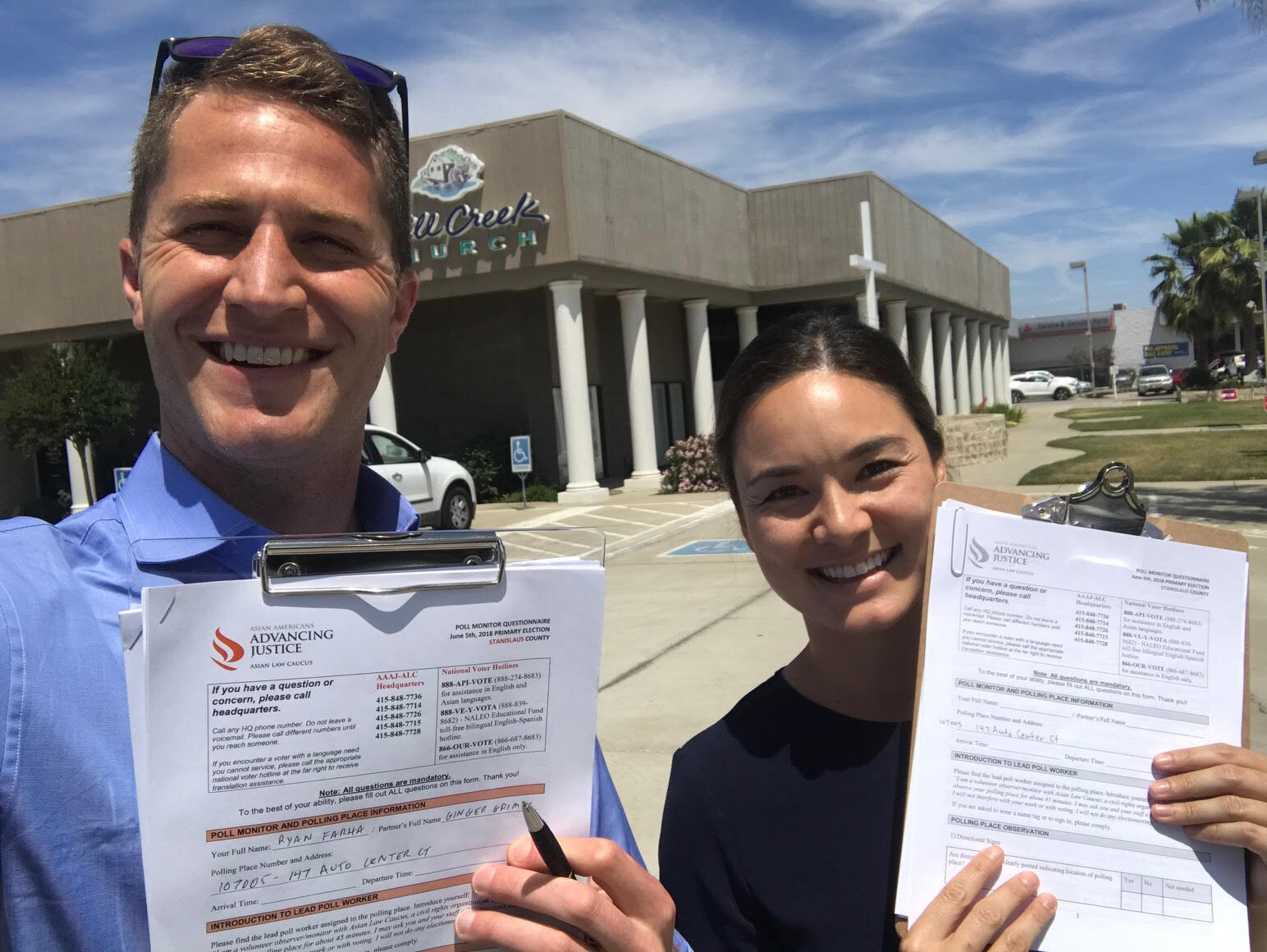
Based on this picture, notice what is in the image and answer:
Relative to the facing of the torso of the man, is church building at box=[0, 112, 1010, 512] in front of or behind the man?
behind

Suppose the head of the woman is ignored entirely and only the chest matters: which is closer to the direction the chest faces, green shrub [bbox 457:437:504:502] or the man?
the man

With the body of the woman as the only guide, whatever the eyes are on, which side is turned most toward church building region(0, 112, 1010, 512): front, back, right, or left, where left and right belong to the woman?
back

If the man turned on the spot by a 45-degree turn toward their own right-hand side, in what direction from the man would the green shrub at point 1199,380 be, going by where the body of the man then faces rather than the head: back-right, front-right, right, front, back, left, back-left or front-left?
back

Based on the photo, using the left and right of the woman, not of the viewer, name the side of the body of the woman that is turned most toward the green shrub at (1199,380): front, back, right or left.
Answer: back

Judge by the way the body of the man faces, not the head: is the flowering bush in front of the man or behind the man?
behind

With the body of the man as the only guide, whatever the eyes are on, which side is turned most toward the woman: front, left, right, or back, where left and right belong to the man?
left

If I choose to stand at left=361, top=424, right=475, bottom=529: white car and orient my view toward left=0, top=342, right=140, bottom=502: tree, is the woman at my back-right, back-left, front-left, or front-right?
back-left

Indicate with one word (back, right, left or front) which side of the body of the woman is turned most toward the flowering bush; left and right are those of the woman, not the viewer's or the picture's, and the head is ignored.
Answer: back

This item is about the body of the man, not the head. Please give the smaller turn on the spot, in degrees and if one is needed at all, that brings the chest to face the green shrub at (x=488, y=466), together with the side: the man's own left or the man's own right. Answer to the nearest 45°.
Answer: approximately 180°

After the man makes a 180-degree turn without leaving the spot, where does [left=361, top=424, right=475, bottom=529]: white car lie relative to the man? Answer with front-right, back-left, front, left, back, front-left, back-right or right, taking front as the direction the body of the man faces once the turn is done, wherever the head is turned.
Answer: front

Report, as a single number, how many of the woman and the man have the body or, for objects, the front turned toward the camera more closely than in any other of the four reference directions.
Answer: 2
